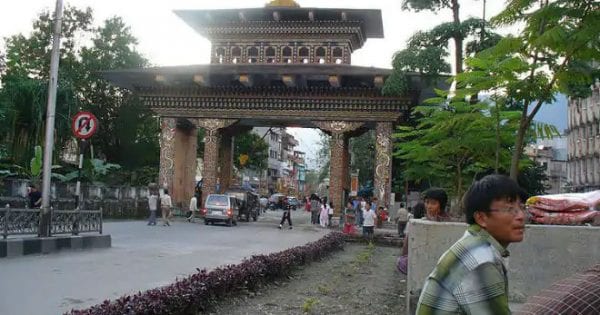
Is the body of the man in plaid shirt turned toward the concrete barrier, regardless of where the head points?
no

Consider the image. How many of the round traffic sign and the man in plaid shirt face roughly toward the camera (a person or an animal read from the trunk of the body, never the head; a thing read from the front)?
1

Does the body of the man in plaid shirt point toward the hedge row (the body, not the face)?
no

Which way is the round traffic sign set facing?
toward the camera

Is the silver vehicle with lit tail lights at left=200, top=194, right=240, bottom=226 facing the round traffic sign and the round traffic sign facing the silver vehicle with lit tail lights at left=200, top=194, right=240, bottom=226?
no
